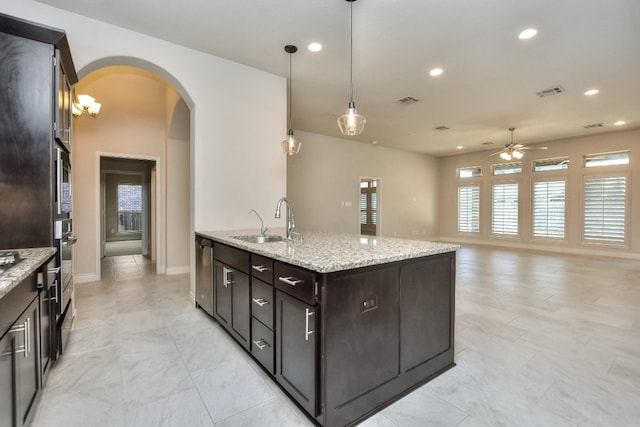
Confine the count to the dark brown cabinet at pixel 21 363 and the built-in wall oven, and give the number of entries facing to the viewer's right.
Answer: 2

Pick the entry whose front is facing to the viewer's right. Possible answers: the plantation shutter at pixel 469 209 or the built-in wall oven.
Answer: the built-in wall oven

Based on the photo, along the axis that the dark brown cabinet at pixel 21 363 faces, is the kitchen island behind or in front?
in front

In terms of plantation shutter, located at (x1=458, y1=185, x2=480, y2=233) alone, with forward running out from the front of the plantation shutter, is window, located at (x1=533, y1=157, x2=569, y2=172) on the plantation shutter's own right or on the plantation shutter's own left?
on the plantation shutter's own left

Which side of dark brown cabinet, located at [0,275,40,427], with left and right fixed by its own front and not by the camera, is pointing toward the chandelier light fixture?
left

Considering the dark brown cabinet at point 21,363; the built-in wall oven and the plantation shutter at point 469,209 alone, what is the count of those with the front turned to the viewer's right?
2

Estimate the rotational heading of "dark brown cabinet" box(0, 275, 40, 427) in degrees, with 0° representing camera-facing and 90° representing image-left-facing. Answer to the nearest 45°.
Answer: approximately 270°

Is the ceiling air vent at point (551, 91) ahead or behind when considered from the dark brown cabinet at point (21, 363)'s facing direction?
ahead

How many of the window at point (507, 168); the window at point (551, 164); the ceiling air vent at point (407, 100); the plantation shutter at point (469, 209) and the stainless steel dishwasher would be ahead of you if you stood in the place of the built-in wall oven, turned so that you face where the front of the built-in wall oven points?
5

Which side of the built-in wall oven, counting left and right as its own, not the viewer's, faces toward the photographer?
right

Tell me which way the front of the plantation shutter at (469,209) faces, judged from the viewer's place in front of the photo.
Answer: facing the viewer and to the left of the viewer

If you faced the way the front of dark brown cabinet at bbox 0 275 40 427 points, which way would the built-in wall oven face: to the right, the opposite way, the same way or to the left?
the same way

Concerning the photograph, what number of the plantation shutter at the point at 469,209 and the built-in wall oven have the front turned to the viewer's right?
1
